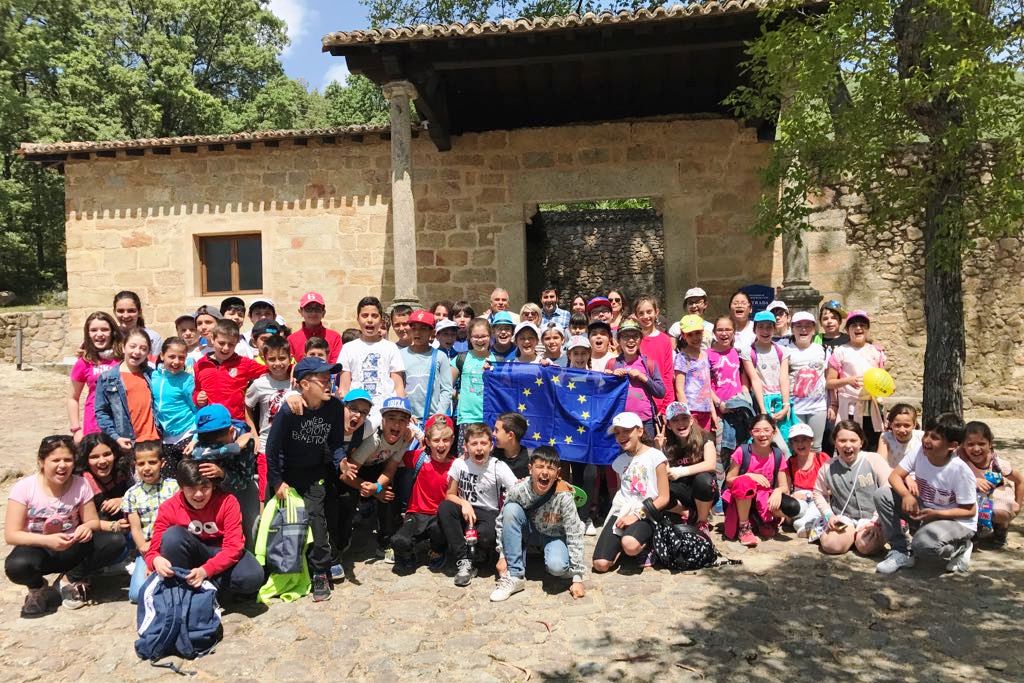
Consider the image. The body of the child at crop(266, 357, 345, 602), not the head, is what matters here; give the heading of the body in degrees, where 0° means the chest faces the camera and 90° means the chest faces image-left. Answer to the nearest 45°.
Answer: approximately 315°

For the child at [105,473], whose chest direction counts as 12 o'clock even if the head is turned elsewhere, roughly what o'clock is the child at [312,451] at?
the child at [312,451] is roughly at 10 o'clock from the child at [105,473].

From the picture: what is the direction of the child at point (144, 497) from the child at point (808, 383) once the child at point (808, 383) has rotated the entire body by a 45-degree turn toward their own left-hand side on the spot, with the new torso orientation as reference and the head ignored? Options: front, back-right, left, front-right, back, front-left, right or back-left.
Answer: right

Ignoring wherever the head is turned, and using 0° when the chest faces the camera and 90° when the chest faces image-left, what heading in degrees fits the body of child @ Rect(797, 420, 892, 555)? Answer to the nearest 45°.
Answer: approximately 0°

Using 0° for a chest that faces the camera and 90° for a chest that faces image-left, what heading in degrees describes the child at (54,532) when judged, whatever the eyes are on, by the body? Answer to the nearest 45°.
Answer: approximately 0°

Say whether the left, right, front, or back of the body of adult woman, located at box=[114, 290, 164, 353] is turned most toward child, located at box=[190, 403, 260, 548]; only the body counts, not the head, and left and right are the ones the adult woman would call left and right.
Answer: front

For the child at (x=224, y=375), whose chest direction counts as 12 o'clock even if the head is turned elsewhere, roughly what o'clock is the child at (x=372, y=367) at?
the child at (x=372, y=367) is roughly at 9 o'clock from the child at (x=224, y=375).

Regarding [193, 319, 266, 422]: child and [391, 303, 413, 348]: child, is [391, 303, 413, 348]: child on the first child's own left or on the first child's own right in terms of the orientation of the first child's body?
on the first child's own left

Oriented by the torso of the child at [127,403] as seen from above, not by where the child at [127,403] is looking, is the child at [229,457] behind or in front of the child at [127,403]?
in front
